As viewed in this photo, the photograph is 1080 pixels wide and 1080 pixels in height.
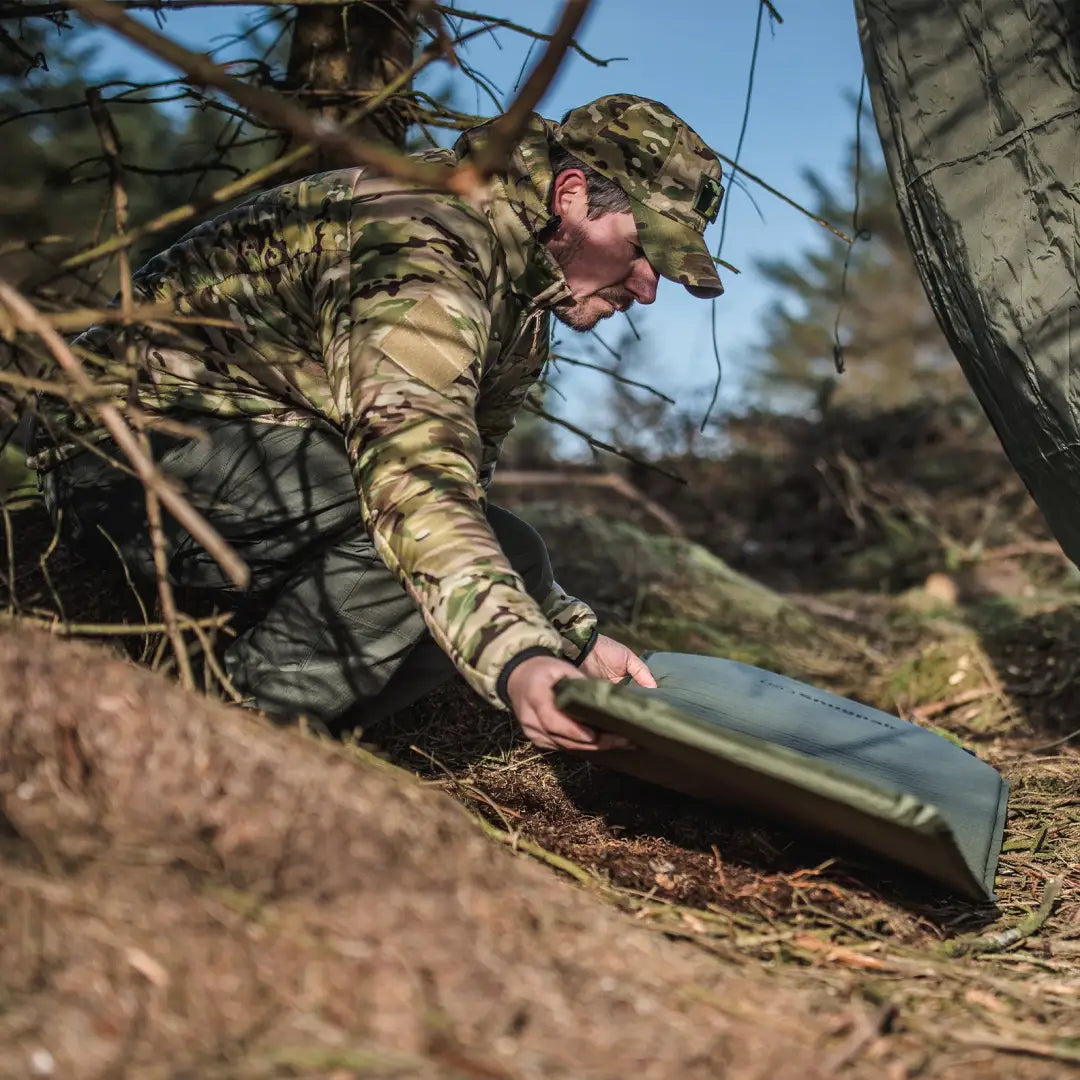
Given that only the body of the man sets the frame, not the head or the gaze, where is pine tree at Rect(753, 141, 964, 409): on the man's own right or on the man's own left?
on the man's own left

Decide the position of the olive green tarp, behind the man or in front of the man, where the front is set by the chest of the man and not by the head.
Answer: in front

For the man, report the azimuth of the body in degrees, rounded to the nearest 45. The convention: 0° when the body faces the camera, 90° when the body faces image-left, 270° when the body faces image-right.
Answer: approximately 270°

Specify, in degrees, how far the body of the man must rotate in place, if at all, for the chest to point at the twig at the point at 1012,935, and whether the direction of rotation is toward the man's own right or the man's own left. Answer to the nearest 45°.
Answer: approximately 45° to the man's own right

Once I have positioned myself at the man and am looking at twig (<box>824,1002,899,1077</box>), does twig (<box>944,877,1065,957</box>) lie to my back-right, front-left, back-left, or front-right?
front-left

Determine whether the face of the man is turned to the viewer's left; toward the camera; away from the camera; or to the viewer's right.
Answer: to the viewer's right

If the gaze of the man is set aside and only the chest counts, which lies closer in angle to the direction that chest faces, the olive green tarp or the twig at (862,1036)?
the olive green tarp
